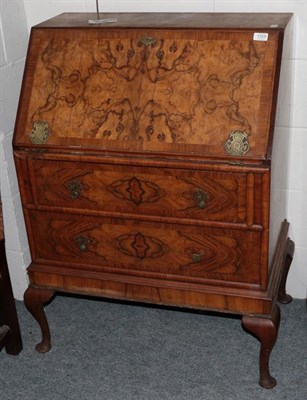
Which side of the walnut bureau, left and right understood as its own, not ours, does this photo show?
front
